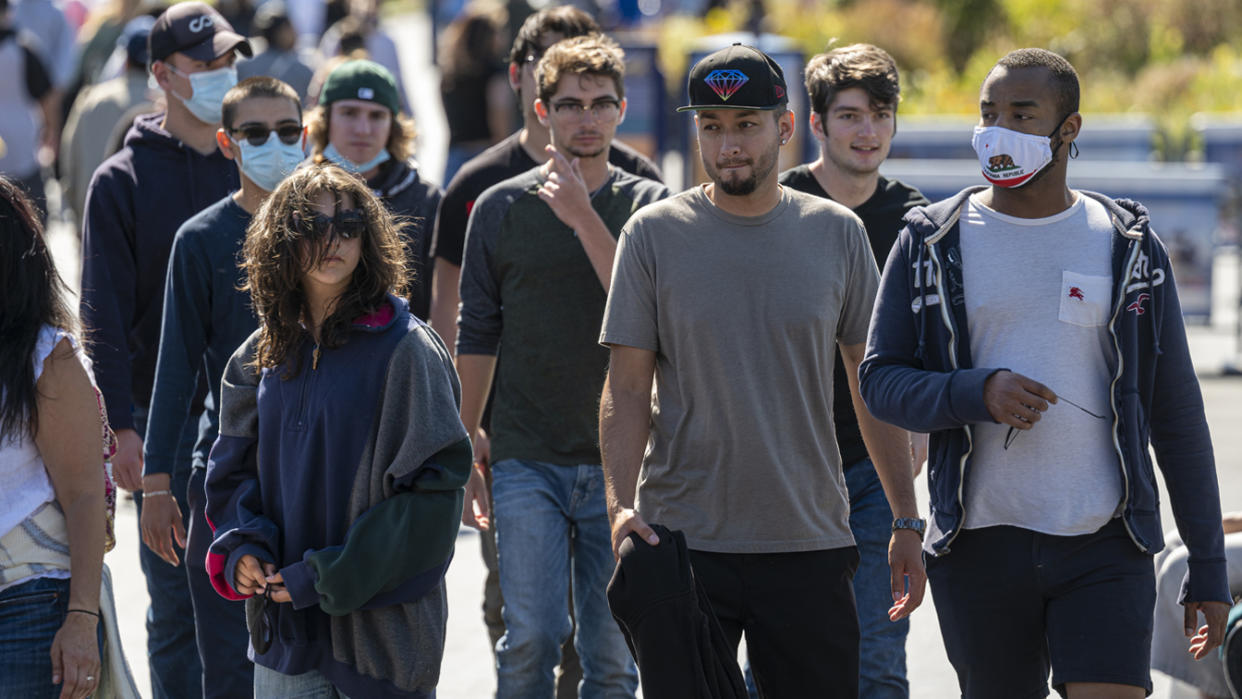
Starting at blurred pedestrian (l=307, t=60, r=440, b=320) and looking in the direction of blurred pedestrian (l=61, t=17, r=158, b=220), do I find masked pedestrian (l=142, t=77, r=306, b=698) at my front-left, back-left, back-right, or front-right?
back-left

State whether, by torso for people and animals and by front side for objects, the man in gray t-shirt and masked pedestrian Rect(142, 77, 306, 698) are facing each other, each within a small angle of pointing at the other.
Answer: no

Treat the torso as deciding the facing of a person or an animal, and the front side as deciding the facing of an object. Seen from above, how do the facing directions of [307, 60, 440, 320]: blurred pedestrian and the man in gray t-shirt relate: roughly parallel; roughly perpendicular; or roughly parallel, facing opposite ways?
roughly parallel

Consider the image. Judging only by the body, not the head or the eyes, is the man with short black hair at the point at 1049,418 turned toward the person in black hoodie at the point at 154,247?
no

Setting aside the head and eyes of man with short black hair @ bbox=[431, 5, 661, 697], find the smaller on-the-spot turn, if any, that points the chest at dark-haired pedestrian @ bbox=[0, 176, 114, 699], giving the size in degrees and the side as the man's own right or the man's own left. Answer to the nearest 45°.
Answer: approximately 45° to the man's own right

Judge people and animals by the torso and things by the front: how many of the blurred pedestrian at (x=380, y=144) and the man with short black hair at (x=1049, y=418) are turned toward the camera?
2

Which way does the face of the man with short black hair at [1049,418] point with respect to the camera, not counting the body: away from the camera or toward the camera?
toward the camera

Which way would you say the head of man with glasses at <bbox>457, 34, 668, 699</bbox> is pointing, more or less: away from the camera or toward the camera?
toward the camera

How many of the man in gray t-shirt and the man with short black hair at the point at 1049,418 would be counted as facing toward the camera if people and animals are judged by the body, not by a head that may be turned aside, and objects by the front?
2

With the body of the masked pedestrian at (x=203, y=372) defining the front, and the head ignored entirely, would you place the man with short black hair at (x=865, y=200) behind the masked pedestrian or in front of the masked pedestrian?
in front

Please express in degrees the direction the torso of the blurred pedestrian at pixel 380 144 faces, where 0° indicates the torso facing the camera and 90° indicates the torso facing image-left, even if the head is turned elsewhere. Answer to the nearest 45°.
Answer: approximately 0°

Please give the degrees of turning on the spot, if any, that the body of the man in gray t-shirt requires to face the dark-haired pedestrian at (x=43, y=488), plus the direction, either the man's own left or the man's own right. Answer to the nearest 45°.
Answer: approximately 90° to the man's own right

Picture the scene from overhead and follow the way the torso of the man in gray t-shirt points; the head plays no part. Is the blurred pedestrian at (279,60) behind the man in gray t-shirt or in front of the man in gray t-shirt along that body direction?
behind

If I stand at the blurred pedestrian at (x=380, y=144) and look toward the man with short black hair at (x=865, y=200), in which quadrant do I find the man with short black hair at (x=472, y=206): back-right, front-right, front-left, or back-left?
front-right

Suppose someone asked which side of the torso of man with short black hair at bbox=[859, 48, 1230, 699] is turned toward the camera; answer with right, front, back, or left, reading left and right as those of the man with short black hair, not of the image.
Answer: front

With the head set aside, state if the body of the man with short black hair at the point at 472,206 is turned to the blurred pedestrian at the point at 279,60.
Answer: no

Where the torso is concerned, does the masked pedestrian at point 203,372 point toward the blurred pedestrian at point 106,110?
no

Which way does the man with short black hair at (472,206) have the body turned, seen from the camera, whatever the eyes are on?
toward the camera

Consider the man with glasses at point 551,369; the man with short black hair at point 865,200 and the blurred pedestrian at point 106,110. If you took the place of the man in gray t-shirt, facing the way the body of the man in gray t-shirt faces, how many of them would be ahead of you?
0
